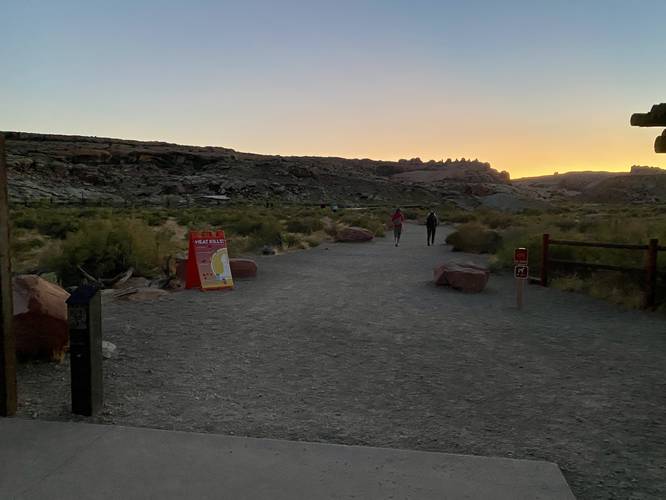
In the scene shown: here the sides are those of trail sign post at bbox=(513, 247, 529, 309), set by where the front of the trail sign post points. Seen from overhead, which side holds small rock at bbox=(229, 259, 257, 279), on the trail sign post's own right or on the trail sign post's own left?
on the trail sign post's own right

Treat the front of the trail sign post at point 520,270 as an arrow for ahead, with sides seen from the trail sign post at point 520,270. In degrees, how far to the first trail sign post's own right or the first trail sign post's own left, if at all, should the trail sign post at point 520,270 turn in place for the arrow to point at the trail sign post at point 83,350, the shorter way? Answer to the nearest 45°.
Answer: approximately 45° to the first trail sign post's own right

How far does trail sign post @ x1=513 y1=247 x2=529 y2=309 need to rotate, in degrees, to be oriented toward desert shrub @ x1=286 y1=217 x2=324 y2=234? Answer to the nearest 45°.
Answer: approximately 135° to its right

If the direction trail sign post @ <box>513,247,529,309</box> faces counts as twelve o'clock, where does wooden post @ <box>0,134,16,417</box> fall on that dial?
The wooden post is roughly at 1 o'clock from the trail sign post.

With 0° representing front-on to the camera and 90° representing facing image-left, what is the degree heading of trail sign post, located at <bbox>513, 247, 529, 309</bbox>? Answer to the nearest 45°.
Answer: approximately 0°

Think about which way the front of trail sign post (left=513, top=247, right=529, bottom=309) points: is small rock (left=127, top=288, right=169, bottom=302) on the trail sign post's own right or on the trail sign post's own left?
on the trail sign post's own right

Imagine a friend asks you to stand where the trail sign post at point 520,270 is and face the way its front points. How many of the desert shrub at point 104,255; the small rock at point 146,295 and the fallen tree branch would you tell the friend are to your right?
3

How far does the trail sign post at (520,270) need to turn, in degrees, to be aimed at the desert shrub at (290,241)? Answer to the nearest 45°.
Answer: approximately 135° to its right

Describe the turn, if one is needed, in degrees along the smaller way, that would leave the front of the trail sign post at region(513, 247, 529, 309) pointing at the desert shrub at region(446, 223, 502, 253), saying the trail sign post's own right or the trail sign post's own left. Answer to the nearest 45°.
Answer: approximately 180°

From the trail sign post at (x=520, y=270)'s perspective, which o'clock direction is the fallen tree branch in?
The fallen tree branch is roughly at 3 o'clock from the trail sign post.
